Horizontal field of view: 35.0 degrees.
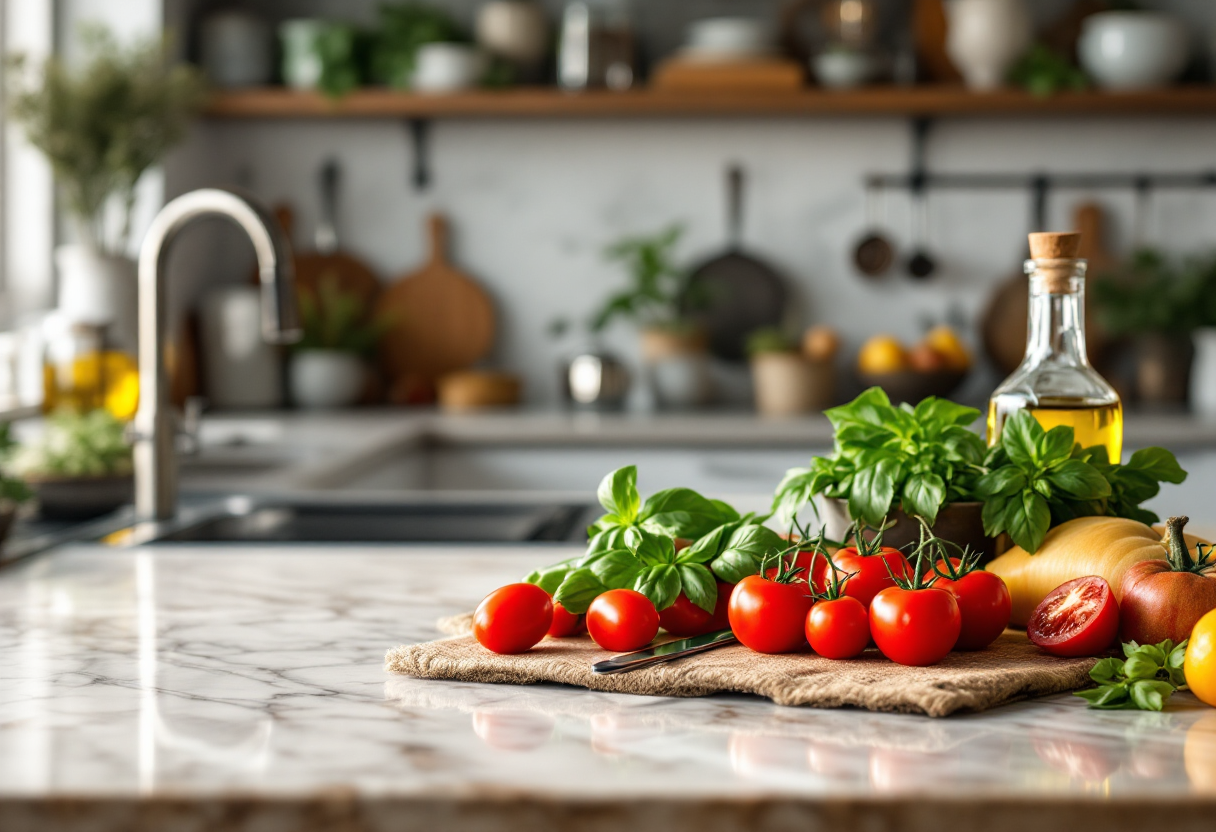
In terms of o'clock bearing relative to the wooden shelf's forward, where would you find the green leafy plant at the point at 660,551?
The green leafy plant is roughly at 12 o'clock from the wooden shelf.

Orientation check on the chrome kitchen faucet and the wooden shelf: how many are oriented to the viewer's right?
1

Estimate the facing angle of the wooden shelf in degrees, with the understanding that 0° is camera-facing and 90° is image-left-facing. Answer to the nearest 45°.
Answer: approximately 0°

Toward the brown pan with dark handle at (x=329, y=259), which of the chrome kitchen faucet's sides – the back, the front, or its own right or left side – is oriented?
left

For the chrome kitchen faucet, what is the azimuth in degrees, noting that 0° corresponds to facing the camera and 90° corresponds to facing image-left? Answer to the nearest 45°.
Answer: approximately 270°

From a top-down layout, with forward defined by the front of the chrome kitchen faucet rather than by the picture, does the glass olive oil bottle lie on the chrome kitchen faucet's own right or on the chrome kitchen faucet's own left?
on the chrome kitchen faucet's own right

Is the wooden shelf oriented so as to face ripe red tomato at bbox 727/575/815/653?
yes

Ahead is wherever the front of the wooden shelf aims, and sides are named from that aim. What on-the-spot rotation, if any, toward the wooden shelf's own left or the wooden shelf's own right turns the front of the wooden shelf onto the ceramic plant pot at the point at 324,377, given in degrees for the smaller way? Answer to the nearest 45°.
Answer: approximately 90° to the wooden shelf's own right

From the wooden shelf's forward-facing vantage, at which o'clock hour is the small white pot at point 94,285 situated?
The small white pot is roughly at 2 o'clock from the wooden shelf.

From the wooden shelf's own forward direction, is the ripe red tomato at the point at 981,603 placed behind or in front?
in front

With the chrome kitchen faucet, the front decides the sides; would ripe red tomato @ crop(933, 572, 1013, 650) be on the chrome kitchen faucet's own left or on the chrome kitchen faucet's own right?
on the chrome kitchen faucet's own right

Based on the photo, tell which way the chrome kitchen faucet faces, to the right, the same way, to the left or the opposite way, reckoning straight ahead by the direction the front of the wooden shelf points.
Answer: to the left

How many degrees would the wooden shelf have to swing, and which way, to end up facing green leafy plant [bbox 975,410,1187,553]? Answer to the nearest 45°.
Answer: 0° — it already faces it
